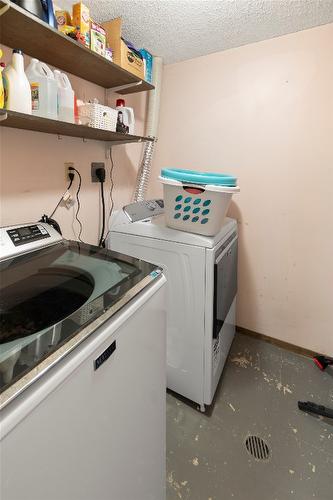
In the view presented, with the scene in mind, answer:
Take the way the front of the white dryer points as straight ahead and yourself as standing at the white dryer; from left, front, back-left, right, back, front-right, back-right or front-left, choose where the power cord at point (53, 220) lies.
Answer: back

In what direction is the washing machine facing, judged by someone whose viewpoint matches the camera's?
facing the viewer and to the right of the viewer

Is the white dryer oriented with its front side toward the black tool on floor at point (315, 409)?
yes

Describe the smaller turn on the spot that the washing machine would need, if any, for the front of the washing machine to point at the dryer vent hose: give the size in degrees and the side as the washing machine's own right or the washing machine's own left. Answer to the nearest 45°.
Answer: approximately 135° to the washing machine's own left

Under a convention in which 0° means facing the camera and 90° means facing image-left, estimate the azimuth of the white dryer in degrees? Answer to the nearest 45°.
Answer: approximately 270°

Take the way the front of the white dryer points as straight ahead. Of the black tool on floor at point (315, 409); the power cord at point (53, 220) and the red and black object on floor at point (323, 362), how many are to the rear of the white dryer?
1
